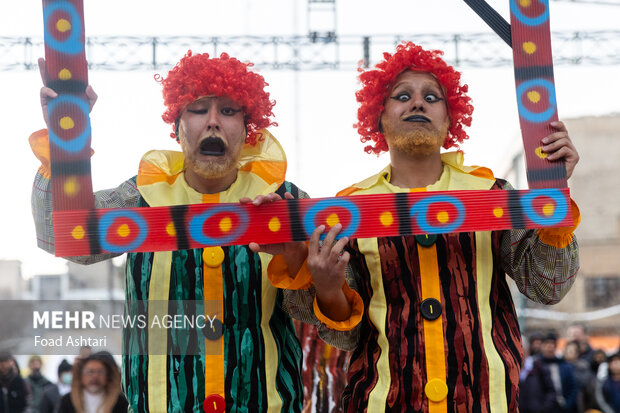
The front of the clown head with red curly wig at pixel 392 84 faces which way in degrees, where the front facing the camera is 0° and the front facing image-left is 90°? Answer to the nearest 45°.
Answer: approximately 0°

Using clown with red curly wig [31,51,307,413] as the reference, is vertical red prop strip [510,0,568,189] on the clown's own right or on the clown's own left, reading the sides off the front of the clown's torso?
on the clown's own left

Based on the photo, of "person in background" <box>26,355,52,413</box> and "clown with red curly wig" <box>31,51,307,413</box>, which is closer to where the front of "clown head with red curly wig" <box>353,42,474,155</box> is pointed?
the clown with red curly wig

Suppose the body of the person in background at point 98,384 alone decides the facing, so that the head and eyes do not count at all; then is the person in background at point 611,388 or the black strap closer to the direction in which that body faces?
the black strap
